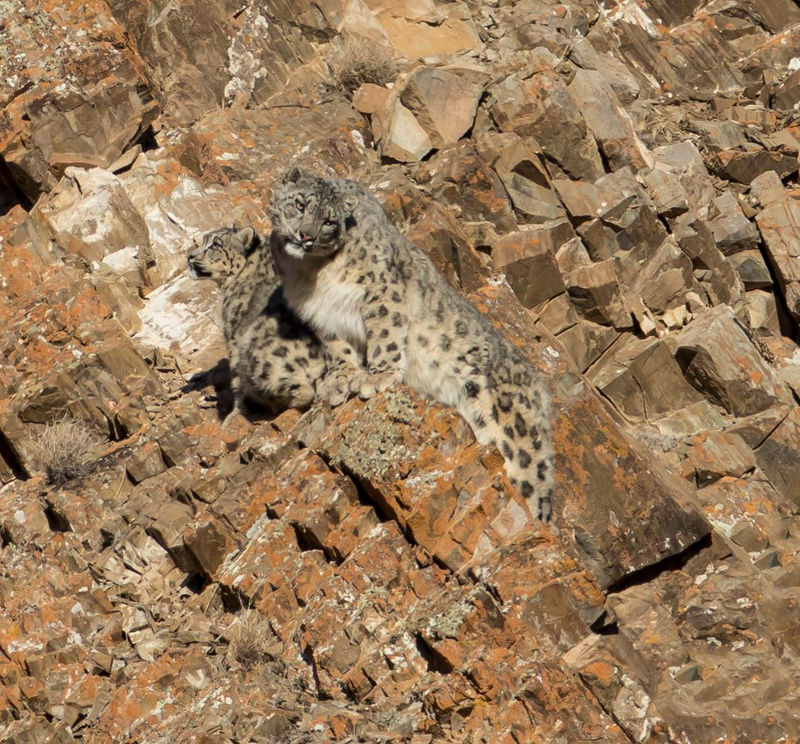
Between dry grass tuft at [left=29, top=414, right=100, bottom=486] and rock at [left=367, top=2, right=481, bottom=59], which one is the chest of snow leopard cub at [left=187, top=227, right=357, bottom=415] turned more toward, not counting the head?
the dry grass tuft

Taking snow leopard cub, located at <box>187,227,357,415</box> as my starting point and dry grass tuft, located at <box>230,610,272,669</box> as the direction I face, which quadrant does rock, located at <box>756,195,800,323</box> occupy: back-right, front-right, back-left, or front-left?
back-left

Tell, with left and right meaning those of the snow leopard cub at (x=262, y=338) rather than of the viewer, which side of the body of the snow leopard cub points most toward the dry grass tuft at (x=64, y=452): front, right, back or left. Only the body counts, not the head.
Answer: front

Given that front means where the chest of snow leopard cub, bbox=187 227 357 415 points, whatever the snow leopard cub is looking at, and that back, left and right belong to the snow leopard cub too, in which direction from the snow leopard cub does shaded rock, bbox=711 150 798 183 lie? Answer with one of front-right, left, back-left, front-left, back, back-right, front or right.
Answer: back-right

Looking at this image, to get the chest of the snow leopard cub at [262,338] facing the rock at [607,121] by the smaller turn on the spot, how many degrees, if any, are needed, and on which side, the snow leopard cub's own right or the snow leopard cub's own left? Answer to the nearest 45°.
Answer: approximately 135° to the snow leopard cub's own right

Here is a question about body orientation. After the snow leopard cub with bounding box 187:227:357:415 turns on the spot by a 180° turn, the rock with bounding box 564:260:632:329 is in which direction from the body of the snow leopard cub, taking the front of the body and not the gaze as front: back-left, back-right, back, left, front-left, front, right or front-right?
front-left

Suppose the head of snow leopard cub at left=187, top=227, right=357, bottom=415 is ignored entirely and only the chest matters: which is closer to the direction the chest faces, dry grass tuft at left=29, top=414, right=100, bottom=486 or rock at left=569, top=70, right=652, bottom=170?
the dry grass tuft

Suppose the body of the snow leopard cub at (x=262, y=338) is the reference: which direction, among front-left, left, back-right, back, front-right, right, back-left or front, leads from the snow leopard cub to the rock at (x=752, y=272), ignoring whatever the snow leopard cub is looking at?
back-right

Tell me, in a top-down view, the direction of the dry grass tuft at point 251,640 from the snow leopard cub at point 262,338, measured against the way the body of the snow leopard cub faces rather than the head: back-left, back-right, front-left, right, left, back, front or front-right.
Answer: left

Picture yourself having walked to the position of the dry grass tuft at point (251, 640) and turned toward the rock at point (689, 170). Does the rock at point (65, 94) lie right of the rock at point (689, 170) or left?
left

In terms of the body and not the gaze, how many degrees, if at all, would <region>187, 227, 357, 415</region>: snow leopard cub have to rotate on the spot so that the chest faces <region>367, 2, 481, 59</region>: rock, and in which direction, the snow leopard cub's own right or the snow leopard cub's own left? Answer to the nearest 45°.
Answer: approximately 90° to the snow leopard cub's own right

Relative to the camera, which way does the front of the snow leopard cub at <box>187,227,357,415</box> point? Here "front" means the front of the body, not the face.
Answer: to the viewer's left
